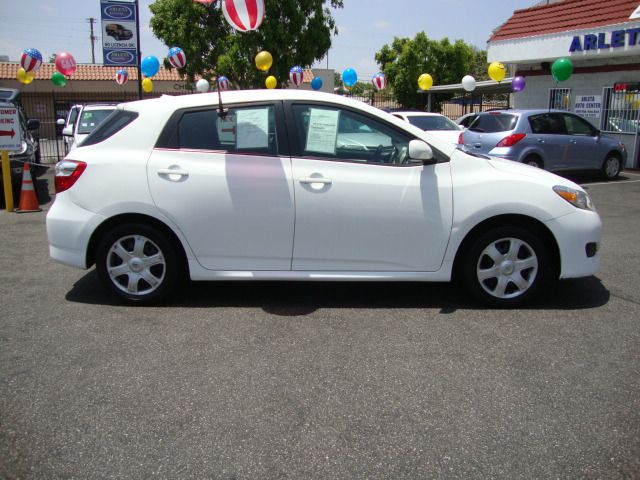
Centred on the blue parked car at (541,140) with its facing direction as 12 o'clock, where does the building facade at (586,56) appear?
The building facade is roughly at 11 o'clock from the blue parked car.

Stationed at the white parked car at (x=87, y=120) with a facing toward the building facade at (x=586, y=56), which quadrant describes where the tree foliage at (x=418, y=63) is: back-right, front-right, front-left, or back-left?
front-left

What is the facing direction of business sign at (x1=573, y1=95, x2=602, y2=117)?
toward the camera

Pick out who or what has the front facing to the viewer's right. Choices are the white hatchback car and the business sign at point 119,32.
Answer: the white hatchback car

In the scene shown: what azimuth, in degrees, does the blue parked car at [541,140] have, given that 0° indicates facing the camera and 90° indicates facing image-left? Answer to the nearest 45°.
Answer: approximately 225°

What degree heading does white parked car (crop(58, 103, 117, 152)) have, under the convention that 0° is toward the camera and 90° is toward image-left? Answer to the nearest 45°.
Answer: approximately 315°

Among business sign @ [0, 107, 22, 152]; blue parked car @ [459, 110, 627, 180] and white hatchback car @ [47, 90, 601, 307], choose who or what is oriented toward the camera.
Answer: the business sign

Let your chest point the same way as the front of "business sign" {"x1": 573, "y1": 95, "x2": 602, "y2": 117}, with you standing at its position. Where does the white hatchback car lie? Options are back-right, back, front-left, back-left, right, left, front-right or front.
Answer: front

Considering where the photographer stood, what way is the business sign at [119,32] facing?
facing the viewer

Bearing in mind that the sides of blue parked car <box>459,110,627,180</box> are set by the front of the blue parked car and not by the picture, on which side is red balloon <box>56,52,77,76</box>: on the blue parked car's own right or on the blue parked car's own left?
on the blue parked car's own left

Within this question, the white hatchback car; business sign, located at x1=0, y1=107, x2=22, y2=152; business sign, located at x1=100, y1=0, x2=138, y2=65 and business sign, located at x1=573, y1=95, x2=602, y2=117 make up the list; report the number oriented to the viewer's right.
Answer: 1

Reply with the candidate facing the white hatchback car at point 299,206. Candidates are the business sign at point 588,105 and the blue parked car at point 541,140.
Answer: the business sign

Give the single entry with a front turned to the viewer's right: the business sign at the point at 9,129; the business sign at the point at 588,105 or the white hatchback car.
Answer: the white hatchback car

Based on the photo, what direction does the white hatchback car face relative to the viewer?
to the viewer's right
